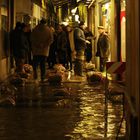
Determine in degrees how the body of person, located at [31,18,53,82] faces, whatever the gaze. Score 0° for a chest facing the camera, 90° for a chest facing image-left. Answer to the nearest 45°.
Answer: approximately 180°

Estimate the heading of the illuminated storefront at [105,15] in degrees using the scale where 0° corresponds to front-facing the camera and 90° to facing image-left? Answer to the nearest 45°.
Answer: approximately 90°

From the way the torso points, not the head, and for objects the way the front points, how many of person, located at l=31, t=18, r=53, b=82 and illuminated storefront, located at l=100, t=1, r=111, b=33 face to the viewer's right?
0

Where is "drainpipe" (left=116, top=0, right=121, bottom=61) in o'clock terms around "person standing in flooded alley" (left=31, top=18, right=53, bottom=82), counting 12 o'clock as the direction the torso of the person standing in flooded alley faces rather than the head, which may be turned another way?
The drainpipe is roughly at 3 o'clock from the person standing in flooded alley.

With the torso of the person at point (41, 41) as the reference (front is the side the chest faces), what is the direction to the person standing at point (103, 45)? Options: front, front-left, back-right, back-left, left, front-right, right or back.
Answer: front-right
